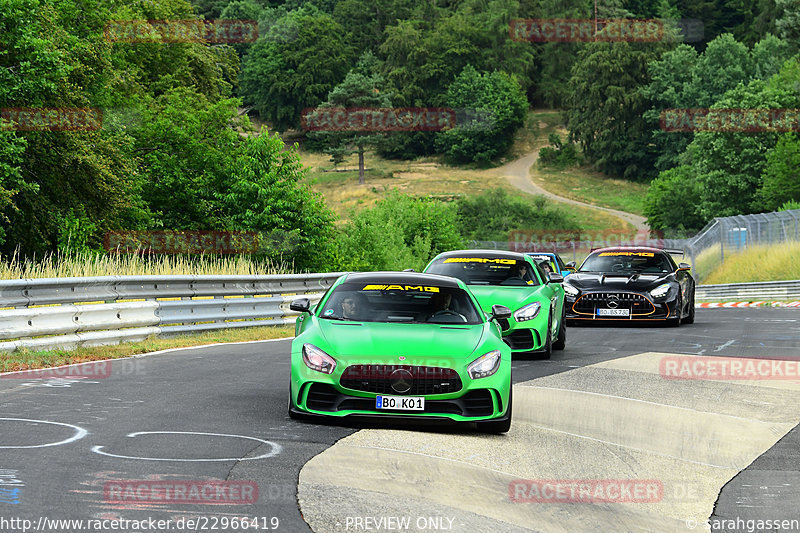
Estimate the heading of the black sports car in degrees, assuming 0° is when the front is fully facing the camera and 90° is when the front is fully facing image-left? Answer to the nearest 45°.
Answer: approximately 0°

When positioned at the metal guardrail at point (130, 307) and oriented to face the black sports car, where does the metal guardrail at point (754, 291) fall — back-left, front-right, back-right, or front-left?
front-left

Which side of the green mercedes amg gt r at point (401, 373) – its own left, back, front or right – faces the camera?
front

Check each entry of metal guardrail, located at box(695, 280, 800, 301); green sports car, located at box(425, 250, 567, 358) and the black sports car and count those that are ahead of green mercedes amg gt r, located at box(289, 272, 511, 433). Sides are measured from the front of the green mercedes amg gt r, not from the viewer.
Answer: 0

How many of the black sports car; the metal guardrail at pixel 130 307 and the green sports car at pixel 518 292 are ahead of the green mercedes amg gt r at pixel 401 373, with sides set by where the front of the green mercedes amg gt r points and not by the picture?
0

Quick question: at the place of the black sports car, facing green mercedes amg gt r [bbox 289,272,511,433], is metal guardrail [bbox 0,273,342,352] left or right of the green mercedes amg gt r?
right

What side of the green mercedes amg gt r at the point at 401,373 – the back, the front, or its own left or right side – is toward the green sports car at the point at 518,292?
back

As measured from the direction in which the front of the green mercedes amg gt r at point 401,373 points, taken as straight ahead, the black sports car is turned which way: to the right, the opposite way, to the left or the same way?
the same way

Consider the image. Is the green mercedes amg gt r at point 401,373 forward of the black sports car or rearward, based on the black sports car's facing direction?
forward

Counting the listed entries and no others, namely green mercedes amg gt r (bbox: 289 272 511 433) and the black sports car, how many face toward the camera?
2

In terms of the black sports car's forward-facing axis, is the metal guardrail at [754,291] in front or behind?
behind

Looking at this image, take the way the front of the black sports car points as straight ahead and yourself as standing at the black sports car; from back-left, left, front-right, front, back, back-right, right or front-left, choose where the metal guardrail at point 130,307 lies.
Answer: front-right

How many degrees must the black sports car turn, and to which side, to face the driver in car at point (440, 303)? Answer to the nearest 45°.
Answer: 0° — it already faces them

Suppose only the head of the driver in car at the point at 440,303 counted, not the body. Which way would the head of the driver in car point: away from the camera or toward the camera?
toward the camera
